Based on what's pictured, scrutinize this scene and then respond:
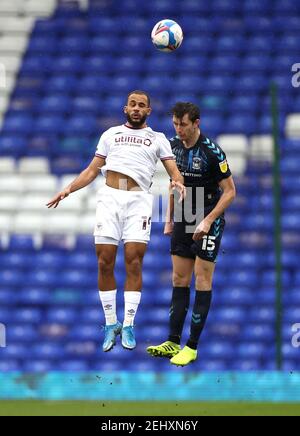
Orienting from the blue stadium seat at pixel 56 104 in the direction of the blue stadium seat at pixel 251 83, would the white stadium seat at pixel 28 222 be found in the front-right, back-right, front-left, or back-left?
back-right

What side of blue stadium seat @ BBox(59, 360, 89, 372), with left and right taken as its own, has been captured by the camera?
front

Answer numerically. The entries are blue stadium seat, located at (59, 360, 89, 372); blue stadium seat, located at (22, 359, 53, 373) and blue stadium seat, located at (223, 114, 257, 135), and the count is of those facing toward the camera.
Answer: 3

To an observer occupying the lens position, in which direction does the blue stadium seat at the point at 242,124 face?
facing the viewer

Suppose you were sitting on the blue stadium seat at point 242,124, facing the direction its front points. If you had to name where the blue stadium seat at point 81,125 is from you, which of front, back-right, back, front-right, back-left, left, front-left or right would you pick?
right

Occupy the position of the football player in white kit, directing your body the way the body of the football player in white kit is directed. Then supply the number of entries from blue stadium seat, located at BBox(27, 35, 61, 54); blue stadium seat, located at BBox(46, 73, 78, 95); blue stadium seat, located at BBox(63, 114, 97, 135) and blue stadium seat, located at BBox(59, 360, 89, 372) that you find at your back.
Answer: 4

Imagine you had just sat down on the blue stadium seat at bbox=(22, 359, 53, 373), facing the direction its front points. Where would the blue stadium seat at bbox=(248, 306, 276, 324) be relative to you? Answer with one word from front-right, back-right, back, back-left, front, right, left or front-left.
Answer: left

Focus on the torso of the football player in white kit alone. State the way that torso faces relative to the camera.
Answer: toward the camera

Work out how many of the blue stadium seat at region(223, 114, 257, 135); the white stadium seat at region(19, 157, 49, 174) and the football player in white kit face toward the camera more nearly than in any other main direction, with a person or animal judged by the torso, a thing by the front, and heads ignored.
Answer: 3

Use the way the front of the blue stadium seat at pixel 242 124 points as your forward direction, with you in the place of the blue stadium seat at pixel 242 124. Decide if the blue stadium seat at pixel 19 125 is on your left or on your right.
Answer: on your right
